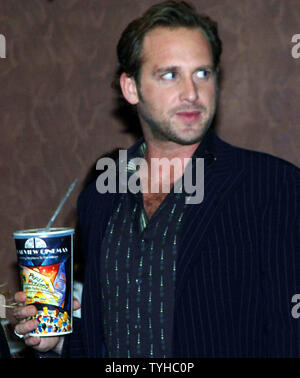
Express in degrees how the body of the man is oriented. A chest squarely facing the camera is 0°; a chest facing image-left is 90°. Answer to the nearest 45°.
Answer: approximately 45°
